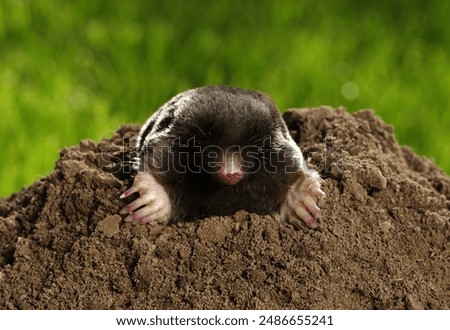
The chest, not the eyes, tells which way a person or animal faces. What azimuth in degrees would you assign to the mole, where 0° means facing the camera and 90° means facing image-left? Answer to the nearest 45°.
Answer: approximately 0°
